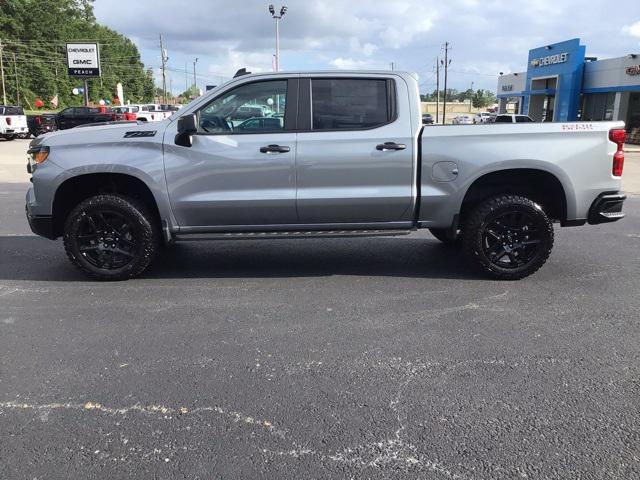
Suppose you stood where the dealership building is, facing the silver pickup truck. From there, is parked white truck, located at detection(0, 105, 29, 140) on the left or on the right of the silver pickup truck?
right

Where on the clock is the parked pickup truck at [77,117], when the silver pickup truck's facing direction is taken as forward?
The parked pickup truck is roughly at 2 o'clock from the silver pickup truck.

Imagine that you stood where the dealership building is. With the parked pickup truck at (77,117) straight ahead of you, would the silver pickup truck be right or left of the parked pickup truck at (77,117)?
left

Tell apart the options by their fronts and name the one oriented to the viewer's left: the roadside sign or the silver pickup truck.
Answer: the silver pickup truck

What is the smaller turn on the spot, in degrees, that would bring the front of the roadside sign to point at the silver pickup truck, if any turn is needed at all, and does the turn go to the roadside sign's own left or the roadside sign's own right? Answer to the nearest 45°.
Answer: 0° — it already faces it

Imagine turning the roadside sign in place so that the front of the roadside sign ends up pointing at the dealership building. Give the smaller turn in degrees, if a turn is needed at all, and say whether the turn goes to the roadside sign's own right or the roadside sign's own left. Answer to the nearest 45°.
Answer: approximately 90° to the roadside sign's own left

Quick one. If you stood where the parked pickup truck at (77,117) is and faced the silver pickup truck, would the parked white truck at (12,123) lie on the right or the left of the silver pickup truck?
right

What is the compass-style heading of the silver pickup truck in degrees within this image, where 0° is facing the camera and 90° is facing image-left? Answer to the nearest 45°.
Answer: approximately 90°

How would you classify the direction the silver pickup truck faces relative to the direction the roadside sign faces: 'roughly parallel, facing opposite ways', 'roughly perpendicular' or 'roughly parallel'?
roughly perpendicular

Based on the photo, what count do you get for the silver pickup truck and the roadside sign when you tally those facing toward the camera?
1

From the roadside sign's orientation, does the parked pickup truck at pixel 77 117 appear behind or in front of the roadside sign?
in front
